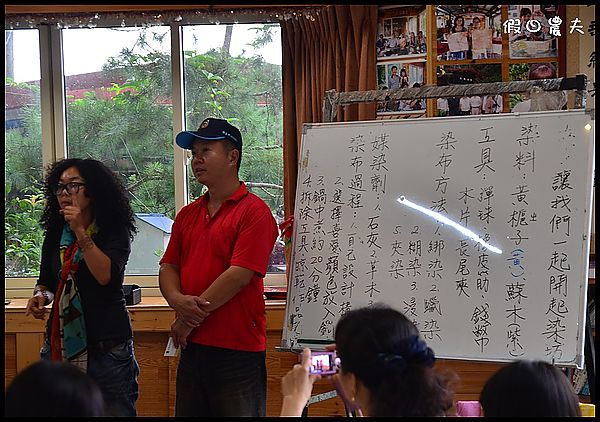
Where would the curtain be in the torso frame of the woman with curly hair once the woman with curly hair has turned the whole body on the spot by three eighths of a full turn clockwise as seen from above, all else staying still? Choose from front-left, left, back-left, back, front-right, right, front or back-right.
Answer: front-right

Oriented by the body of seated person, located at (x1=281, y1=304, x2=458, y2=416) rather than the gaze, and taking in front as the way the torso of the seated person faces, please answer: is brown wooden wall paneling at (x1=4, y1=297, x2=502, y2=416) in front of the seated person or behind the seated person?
in front

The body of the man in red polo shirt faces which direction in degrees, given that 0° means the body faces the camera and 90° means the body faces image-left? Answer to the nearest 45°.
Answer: approximately 45°

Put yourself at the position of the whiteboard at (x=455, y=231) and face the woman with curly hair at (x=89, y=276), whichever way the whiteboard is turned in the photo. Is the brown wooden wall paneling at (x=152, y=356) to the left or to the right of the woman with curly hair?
right

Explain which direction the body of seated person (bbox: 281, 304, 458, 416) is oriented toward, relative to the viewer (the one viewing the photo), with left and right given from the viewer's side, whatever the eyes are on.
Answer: facing away from the viewer and to the left of the viewer

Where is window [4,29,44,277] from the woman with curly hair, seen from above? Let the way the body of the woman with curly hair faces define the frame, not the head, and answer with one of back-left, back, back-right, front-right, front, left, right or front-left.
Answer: back-right

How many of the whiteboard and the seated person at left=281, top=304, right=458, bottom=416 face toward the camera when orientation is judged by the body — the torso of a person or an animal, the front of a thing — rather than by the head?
1

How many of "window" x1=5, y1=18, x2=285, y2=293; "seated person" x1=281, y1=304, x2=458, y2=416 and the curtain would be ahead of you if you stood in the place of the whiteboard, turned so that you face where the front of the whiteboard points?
1

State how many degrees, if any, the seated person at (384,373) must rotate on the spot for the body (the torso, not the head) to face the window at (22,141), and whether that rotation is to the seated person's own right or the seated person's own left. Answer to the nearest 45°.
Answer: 0° — they already face it

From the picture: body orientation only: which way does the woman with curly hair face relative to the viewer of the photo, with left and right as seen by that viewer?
facing the viewer and to the left of the viewer

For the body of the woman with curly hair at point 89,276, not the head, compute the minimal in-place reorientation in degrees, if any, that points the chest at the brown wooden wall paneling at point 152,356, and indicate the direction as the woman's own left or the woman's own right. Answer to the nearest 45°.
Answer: approximately 135° to the woman's own right
